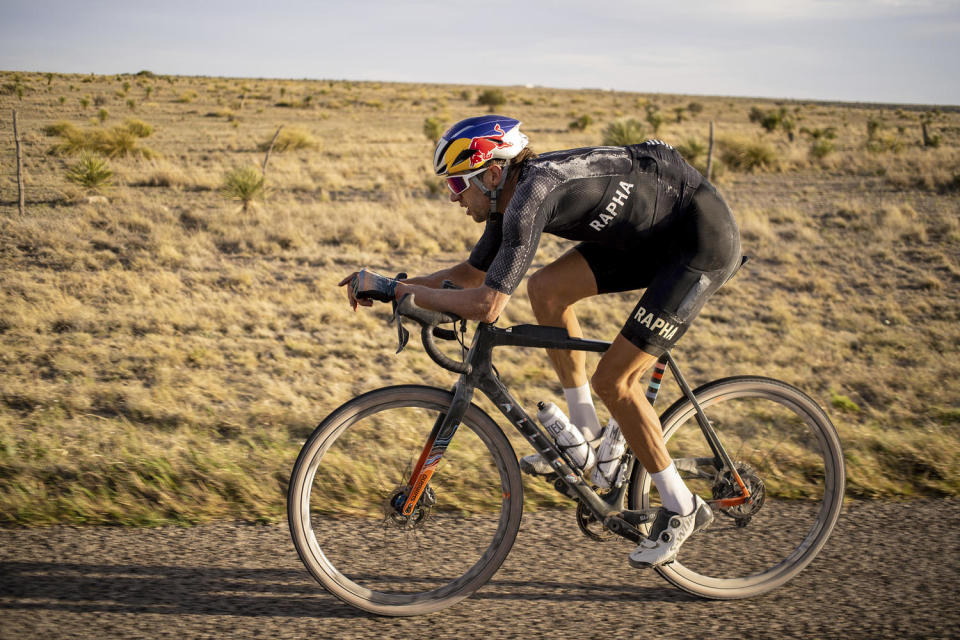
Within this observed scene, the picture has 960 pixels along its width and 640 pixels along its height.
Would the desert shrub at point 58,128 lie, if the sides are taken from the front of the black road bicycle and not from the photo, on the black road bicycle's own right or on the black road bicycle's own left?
on the black road bicycle's own right

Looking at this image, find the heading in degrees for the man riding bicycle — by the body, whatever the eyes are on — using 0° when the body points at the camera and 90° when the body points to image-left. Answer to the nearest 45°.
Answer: approximately 90°

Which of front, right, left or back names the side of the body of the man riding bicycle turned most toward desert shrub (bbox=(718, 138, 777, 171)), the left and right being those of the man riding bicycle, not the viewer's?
right

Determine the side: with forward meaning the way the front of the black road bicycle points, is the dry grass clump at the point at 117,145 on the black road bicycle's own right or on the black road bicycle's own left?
on the black road bicycle's own right

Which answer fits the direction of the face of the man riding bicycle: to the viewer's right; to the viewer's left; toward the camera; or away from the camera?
to the viewer's left

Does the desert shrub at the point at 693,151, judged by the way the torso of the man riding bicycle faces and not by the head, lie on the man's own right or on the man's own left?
on the man's own right

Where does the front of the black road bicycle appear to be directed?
to the viewer's left
